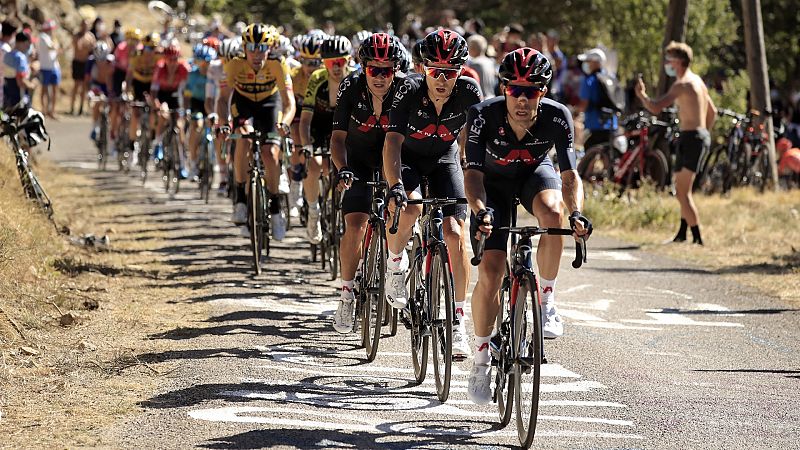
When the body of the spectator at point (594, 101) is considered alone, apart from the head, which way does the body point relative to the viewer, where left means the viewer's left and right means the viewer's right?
facing to the left of the viewer

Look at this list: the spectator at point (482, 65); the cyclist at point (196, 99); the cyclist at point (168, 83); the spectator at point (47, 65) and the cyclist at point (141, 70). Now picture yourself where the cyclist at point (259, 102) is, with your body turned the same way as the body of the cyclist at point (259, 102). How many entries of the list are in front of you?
0

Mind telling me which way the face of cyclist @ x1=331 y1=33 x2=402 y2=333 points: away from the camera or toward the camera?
toward the camera

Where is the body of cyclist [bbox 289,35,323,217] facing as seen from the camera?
toward the camera

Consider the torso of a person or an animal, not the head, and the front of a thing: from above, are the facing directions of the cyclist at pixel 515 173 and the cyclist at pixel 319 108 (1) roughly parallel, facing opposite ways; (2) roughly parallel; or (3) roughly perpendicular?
roughly parallel

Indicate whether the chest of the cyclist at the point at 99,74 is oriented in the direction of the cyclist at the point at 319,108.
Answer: yes

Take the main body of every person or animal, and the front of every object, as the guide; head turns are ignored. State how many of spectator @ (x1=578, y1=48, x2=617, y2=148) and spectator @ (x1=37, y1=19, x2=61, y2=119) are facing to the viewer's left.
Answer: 1

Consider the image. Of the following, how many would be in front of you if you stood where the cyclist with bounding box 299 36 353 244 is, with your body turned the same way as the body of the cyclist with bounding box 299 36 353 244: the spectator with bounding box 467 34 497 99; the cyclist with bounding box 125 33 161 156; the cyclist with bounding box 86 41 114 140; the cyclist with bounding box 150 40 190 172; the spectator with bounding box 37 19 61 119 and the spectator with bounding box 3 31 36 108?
0

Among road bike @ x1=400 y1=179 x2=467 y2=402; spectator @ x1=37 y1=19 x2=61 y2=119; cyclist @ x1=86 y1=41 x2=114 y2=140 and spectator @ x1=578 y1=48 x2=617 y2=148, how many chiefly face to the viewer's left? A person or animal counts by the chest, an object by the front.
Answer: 1

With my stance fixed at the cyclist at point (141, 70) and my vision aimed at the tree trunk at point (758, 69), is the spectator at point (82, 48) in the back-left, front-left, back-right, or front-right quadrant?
back-left

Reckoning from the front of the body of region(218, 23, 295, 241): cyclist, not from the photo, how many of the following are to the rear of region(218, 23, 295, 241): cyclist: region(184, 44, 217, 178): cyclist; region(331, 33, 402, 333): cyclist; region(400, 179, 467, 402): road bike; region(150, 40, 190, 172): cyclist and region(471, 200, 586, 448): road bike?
2

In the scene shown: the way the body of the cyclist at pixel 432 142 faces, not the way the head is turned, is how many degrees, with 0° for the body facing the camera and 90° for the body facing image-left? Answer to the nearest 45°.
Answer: approximately 0°

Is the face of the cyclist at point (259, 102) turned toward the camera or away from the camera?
toward the camera

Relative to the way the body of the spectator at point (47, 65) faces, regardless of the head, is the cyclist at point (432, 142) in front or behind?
in front

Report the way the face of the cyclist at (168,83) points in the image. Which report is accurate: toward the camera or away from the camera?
toward the camera

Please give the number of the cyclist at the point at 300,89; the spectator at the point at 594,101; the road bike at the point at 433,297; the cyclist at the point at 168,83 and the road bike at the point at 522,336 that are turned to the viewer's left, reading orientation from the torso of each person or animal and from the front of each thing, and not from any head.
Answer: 1

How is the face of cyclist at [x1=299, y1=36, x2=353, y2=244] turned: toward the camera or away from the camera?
toward the camera
